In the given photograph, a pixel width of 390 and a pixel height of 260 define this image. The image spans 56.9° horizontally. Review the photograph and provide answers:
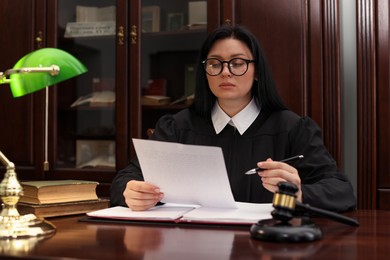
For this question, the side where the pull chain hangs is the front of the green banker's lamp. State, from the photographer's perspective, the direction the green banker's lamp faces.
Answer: facing to the right of the viewer

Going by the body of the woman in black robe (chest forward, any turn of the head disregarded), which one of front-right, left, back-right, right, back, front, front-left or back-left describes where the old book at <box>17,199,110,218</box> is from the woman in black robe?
front-right

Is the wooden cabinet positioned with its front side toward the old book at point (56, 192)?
yes

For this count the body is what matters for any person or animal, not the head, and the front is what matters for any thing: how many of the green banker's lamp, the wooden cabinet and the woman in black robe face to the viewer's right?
1

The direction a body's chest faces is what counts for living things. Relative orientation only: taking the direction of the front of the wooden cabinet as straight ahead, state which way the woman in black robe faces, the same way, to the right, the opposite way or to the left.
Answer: the same way

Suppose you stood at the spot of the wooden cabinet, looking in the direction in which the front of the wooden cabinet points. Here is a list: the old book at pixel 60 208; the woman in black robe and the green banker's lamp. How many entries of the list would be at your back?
0

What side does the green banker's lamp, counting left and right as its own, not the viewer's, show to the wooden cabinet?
left

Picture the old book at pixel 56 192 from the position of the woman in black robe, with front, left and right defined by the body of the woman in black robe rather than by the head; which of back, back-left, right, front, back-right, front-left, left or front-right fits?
front-right

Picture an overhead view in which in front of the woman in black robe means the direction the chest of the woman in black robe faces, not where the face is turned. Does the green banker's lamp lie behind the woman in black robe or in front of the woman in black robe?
in front

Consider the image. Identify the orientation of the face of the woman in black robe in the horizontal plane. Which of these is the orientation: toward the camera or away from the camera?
toward the camera

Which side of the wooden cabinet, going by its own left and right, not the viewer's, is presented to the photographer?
front

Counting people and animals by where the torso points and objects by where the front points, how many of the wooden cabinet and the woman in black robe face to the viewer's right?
0

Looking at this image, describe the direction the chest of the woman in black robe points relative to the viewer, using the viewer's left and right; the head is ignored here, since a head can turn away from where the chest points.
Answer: facing the viewer

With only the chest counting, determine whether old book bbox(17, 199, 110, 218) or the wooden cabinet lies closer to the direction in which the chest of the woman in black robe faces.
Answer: the old book
